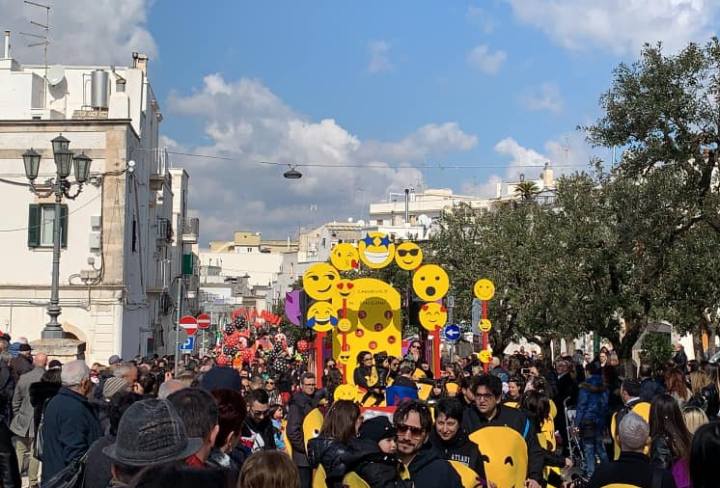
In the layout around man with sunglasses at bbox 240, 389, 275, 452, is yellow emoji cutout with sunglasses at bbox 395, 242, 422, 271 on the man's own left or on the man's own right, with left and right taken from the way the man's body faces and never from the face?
on the man's own left

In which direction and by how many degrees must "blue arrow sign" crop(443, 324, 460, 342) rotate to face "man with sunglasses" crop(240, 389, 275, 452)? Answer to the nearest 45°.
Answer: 0° — it already faces them

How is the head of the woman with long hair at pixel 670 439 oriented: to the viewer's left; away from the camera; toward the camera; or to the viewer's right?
away from the camera
